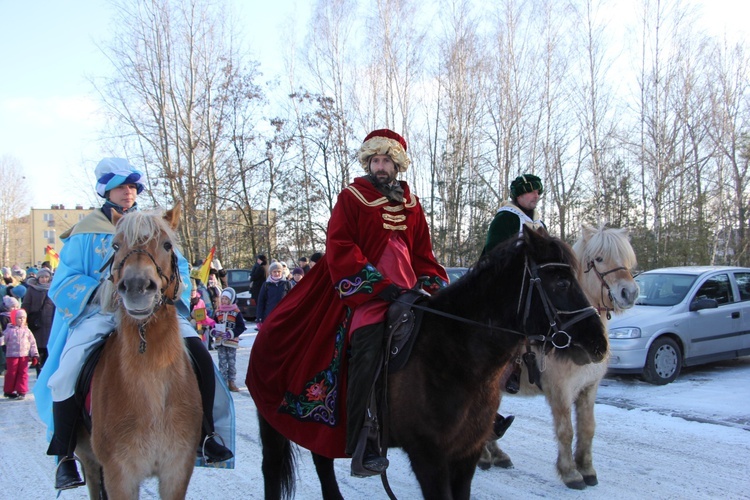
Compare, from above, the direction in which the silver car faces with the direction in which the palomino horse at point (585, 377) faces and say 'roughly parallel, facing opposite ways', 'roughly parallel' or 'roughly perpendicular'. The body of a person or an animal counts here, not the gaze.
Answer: roughly perpendicular

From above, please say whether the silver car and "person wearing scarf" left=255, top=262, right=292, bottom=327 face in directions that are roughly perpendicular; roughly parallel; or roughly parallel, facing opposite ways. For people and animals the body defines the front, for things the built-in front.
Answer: roughly perpendicular

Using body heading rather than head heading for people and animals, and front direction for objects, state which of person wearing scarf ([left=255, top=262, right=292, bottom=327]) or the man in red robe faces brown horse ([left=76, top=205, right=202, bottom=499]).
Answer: the person wearing scarf

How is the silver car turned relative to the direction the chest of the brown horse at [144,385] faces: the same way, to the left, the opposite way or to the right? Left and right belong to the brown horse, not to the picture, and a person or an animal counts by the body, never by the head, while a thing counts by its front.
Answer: to the right

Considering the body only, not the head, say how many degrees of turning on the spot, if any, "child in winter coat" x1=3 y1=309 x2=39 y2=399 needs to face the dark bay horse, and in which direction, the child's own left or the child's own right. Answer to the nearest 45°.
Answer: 0° — they already face it

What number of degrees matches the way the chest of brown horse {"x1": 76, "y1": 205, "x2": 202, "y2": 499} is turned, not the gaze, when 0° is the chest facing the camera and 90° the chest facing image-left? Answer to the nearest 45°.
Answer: approximately 0°

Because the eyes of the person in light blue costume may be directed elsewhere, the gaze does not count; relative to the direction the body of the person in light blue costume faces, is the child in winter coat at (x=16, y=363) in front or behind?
behind

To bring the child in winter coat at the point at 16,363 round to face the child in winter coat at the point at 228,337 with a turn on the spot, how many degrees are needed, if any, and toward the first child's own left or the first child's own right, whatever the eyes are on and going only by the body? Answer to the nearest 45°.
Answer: approximately 45° to the first child's own left

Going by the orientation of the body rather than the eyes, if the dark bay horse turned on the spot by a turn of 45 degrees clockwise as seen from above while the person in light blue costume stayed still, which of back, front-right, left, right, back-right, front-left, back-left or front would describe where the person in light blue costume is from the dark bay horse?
right
